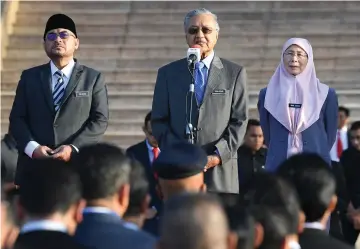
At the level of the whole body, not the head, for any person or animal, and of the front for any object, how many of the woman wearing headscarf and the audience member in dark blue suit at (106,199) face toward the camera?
1

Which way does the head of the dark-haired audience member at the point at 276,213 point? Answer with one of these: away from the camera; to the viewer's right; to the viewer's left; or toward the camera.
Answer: away from the camera

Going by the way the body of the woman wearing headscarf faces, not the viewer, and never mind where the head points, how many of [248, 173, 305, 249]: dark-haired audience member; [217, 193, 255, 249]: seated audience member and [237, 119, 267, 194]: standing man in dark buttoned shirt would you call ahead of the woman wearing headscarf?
2

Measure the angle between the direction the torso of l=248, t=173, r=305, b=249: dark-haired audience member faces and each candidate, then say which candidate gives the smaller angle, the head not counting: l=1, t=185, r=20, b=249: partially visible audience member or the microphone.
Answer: the microphone

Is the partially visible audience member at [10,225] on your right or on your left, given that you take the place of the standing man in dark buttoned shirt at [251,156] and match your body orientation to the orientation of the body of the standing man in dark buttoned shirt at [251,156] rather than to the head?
on your right

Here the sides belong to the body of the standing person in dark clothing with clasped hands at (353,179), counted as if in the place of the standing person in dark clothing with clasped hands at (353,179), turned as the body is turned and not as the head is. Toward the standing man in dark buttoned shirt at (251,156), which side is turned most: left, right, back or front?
right

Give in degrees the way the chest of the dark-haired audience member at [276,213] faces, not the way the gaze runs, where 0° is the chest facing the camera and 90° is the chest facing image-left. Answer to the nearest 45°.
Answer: approximately 180°

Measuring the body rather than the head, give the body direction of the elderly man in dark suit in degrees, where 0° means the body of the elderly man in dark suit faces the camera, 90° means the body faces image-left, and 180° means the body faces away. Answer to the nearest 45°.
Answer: approximately 0°
